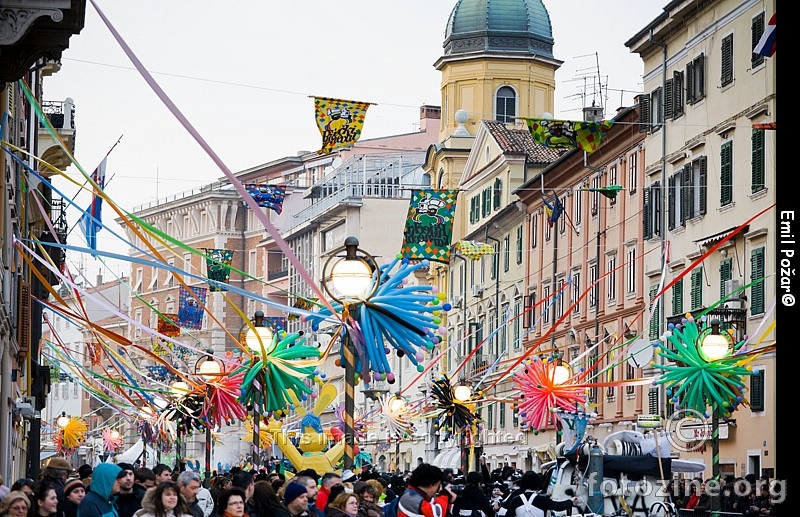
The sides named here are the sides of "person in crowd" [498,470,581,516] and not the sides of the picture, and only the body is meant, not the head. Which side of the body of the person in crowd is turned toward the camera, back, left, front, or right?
back

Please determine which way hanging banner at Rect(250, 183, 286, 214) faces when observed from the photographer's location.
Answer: facing the viewer

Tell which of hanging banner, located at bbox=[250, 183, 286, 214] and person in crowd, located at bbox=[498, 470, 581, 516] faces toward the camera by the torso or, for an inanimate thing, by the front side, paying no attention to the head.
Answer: the hanging banner

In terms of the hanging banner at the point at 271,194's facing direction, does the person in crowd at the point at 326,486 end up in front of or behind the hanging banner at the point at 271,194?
in front

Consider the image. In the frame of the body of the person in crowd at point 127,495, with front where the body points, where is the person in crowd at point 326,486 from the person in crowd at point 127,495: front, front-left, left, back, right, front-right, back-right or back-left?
left

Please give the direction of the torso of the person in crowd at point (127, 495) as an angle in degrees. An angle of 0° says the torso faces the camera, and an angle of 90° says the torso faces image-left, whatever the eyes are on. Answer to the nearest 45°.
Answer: approximately 315°

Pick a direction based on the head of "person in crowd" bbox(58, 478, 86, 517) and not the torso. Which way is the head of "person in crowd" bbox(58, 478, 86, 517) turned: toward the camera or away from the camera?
toward the camera

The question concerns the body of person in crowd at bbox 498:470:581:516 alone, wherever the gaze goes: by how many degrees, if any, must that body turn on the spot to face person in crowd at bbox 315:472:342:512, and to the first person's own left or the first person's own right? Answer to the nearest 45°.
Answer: approximately 135° to the first person's own left

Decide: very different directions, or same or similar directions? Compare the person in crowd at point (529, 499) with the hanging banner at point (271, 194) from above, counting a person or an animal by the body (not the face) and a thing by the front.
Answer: very different directions

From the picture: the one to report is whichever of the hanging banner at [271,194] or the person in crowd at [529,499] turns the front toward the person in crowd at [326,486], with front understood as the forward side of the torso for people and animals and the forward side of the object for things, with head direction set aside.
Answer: the hanging banner

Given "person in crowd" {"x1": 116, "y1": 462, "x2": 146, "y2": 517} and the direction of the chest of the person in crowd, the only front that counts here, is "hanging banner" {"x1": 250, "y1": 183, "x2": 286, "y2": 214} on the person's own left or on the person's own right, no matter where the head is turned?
on the person's own left

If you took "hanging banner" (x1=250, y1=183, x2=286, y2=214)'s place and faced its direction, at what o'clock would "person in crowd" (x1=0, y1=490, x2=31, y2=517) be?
The person in crowd is roughly at 12 o'clock from the hanging banner.

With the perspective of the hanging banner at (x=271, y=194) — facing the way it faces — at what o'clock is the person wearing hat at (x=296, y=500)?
The person wearing hat is roughly at 12 o'clock from the hanging banner.
